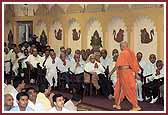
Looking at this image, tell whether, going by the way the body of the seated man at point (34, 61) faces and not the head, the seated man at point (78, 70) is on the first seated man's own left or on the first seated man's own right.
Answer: on the first seated man's own left

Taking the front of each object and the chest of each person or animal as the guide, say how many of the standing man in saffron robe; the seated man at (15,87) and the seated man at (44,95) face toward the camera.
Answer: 0

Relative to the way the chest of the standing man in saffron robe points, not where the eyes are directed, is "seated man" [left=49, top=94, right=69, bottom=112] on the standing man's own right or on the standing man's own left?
on the standing man's own left

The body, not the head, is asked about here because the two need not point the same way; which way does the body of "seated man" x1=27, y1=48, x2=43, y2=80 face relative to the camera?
toward the camera

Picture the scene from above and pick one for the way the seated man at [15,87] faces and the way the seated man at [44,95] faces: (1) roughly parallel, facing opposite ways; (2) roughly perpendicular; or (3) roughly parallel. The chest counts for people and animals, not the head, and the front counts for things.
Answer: roughly parallel
